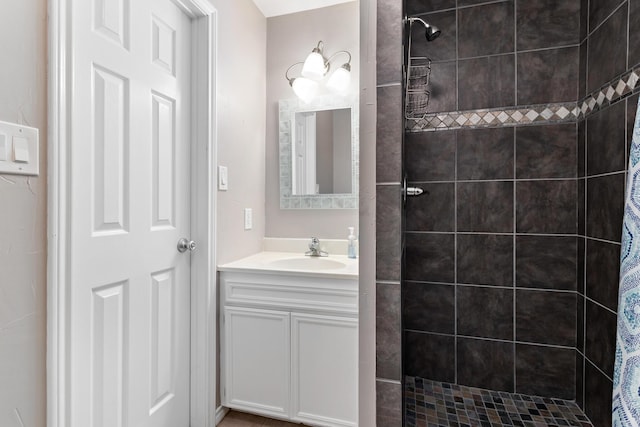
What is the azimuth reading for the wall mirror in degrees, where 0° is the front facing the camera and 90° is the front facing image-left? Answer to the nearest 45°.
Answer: approximately 0°

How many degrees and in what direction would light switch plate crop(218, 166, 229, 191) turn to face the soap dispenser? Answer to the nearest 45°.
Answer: approximately 45° to its left

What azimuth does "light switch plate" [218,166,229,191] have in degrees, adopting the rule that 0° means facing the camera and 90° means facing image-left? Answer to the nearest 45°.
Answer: approximately 315°
